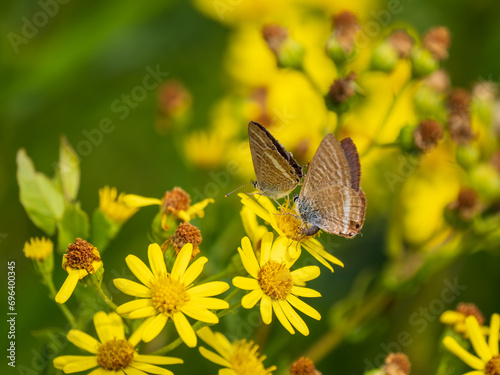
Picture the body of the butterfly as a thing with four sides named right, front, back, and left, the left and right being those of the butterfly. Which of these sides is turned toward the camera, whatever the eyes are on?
left

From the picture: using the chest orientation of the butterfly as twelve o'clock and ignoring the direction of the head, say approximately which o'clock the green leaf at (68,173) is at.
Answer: The green leaf is roughly at 12 o'clock from the butterfly.

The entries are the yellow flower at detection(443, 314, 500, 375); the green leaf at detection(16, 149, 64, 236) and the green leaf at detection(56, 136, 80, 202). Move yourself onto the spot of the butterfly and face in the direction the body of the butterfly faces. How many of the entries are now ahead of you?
2

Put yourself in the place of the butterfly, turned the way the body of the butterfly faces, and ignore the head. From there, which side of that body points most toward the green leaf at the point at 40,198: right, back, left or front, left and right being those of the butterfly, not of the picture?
front

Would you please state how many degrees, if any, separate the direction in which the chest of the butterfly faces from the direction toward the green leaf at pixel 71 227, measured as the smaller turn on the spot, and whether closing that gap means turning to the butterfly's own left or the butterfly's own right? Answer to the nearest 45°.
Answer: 0° — it already faces it

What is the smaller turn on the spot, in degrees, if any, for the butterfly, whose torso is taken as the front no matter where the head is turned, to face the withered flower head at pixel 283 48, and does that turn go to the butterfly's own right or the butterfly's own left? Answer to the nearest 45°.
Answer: approximately 45° to the butterfly's own right

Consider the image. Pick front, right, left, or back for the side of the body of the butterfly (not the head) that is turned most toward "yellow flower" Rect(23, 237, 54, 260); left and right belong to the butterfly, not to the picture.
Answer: front
